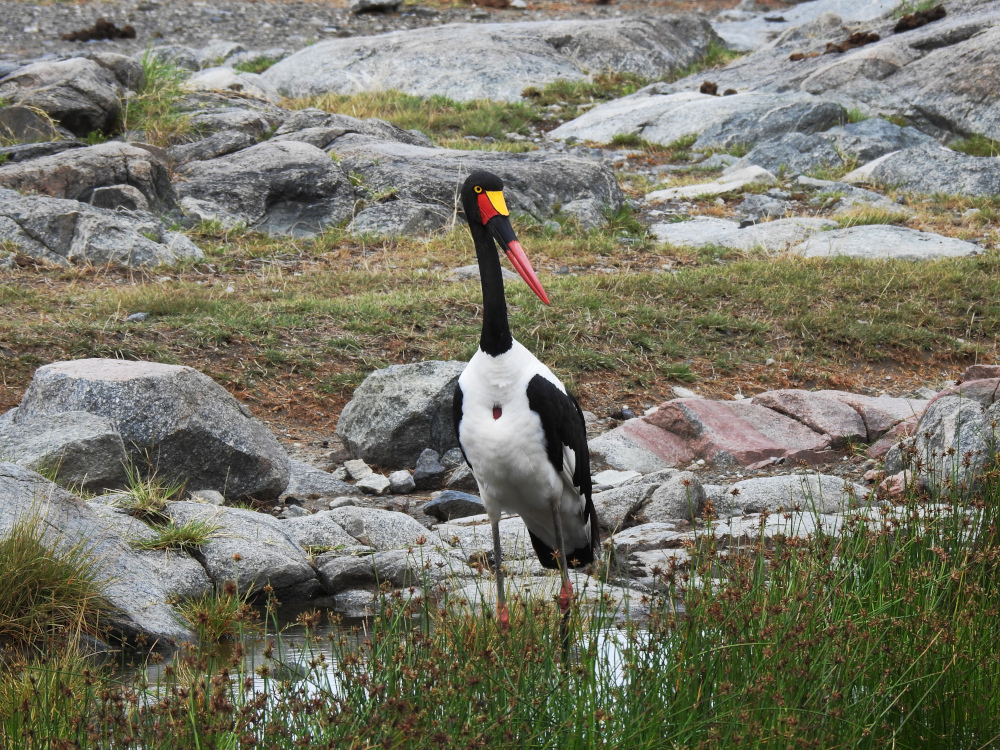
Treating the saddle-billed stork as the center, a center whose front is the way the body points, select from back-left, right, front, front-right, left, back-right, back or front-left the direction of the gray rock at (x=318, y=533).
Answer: right

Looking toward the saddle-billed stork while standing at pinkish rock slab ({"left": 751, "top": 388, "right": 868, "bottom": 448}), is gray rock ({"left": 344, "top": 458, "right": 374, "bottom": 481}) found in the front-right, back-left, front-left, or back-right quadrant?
front-right

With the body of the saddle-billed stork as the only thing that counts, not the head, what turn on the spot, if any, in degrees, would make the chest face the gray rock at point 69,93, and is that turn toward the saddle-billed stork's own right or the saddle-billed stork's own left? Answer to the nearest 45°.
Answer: approximately 90° to the saddle-billed stork's own right

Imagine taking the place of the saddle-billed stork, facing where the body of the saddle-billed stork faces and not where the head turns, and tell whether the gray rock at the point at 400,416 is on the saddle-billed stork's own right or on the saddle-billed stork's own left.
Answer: on the saddle-billed stork's own right

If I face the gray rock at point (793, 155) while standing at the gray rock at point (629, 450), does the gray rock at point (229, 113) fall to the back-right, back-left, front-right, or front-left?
front-left

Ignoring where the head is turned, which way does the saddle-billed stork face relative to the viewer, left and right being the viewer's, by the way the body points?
facing the viewer and to the left of the viewer

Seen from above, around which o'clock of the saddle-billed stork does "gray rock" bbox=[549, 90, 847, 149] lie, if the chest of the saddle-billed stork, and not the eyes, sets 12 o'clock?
The gray rock is roughly at 5 o'clock from the saddle-billed stork.

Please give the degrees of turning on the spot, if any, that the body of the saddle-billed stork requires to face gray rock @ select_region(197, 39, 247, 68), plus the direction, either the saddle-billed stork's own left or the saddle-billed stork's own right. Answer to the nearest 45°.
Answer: approximately 135° to the saddle-billed stork's own right

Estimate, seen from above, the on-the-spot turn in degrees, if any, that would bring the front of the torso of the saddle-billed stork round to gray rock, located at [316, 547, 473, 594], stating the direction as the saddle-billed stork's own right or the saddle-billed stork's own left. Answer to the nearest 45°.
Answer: approximately 90° to the saddle-billed stork's own right

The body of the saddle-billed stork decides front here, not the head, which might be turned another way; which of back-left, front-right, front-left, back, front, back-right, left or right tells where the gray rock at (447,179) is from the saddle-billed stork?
back-right

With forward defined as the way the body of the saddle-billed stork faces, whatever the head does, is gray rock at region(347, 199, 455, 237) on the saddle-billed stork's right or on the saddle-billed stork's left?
on the saddle-billed stork's right

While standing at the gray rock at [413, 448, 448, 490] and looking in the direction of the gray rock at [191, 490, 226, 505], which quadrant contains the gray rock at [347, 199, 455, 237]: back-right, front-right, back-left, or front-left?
back-right

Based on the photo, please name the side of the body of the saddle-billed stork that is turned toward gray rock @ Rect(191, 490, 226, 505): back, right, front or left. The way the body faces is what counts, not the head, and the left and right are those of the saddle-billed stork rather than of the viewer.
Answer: right

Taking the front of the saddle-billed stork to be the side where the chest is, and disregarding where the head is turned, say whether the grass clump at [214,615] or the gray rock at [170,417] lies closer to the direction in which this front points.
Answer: the grass clump

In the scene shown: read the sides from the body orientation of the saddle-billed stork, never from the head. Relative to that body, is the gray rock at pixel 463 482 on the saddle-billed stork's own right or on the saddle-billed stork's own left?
on the saddle-billed stork's own right
